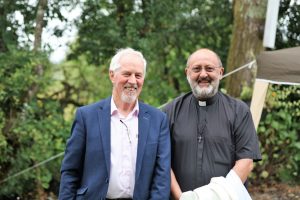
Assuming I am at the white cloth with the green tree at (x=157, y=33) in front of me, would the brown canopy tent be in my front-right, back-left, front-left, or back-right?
front-right

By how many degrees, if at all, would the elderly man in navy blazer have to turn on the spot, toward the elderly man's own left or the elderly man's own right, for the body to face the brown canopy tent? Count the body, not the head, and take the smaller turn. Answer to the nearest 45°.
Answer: approximately 135° to the elderly man's own left

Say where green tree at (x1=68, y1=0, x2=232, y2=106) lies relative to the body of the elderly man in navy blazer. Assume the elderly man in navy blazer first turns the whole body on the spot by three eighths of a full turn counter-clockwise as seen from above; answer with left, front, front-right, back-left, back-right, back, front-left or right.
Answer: front-left

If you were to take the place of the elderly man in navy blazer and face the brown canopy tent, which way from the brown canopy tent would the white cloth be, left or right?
right

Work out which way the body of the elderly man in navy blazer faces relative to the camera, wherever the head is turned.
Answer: toward the camera

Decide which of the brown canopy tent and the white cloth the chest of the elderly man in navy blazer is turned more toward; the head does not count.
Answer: the white cloth

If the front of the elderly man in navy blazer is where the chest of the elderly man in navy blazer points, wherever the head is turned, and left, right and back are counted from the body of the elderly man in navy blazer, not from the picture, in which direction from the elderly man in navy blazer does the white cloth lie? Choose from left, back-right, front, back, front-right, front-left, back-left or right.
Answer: left
